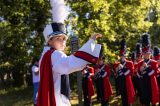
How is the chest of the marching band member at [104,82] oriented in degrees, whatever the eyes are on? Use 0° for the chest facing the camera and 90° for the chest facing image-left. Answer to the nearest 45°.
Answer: approximately 45°

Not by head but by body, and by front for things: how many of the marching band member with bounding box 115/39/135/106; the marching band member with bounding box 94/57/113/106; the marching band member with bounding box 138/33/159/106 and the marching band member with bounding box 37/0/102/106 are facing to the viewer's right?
1

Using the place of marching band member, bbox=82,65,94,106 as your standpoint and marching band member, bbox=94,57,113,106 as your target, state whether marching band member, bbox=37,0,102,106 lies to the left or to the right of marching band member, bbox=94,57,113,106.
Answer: right

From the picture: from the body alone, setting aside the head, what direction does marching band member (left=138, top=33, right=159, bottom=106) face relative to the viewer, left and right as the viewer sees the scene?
facing the viewer and to the left of the viewer

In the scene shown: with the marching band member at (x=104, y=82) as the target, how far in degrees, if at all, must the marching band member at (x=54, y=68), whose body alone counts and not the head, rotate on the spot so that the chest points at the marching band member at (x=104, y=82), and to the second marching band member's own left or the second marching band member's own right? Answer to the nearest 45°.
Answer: approximately 90° to the second marching band member's own left

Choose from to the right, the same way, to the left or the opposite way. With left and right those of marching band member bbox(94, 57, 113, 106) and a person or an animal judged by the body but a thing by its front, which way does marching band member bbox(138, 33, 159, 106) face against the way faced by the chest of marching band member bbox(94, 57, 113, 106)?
the same way

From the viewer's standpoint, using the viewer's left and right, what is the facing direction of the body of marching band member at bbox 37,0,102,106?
facing to the right of the viewer

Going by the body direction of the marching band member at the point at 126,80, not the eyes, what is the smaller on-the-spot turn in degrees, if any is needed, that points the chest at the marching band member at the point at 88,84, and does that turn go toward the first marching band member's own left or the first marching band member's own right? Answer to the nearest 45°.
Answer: approximately 90° to the first marching band member's own right

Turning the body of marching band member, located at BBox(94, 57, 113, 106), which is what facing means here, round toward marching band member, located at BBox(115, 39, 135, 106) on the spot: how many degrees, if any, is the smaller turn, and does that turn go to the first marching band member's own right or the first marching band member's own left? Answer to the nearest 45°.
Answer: approximately 90° to the first marching band member's own left

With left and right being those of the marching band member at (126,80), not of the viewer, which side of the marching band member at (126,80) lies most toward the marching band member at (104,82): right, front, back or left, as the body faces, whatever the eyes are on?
right

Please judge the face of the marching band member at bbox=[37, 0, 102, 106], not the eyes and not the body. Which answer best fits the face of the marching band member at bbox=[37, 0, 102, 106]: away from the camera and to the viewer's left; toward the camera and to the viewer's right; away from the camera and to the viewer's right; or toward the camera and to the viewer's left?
toward the camera and to the viewer's right

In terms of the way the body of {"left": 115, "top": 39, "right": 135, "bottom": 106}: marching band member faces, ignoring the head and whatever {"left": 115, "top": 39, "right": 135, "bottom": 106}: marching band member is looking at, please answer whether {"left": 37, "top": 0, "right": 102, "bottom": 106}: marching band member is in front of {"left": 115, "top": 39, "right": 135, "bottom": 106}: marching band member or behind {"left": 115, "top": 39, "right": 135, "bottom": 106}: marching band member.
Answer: in front

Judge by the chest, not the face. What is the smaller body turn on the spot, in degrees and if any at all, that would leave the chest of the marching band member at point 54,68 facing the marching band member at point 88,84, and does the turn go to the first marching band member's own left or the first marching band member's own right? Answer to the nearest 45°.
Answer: approximately 90° to the first marching band member's own left
